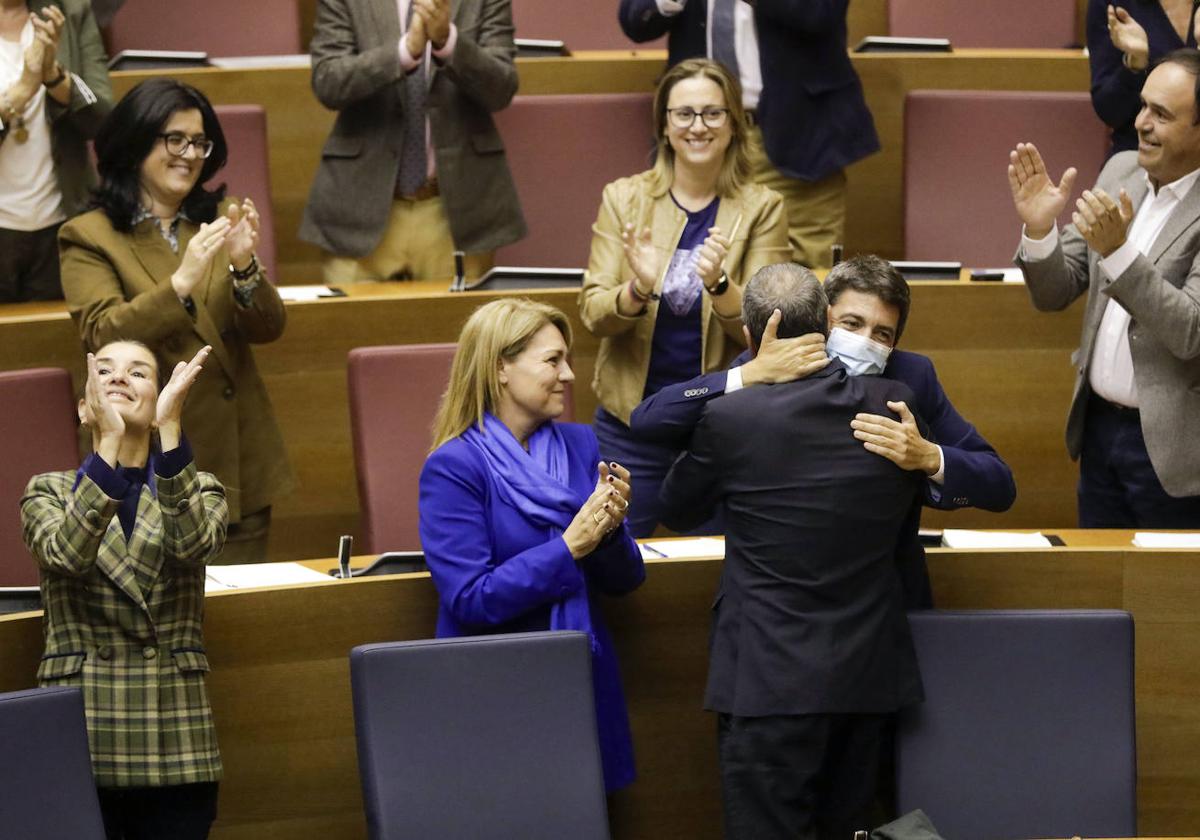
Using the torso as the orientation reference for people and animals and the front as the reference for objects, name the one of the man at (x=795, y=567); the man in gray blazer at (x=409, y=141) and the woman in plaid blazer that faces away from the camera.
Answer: the man

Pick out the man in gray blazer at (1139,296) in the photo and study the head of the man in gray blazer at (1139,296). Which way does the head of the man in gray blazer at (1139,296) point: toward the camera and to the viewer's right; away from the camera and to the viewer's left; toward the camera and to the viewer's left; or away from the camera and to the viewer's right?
toward the camera and to the viewer's left

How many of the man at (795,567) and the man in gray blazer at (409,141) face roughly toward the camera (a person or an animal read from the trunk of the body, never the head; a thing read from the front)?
1

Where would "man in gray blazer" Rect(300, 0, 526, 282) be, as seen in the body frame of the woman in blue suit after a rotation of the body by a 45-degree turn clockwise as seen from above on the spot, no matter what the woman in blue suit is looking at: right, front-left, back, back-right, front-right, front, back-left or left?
back

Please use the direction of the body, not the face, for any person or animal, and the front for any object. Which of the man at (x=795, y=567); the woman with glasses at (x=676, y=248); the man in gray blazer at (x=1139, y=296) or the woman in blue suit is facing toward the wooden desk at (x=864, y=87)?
the man

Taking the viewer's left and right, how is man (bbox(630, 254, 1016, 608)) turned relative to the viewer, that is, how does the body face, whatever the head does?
facing the viewer

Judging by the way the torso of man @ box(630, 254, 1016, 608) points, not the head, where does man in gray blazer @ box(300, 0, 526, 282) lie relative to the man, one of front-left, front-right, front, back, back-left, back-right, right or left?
back-right

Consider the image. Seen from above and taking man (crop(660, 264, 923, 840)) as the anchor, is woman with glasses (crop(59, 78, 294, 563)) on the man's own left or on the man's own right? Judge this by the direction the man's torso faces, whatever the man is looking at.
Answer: on the man's own left

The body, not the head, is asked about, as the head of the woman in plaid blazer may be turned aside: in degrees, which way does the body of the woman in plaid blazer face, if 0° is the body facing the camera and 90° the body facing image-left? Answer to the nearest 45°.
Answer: approximately 0°

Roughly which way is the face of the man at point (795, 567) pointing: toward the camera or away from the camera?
away from the camera

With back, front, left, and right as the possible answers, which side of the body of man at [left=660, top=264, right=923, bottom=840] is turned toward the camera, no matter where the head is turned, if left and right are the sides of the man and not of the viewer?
back
